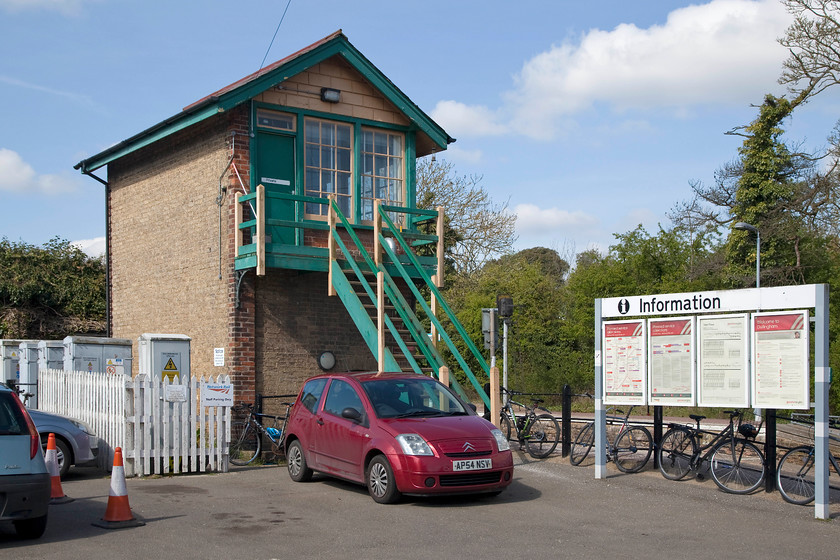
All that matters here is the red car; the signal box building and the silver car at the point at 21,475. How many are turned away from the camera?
1

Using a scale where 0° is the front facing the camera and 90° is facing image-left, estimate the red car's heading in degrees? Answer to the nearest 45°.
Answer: approximately 315°

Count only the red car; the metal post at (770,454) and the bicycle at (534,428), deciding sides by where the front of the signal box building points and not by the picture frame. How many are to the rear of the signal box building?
0

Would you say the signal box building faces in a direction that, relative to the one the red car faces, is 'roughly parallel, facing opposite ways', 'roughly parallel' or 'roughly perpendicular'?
roughly parallel

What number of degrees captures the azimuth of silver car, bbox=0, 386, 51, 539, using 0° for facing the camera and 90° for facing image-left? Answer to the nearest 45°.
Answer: approximately 180°

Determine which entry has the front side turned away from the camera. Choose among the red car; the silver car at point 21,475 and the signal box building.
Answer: the silver car

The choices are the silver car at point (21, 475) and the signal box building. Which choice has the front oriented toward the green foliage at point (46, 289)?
the silver car

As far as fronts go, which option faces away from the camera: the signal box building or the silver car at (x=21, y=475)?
the silver car

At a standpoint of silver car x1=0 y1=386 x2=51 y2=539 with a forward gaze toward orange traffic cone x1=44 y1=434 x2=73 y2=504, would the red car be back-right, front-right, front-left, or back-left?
front-right

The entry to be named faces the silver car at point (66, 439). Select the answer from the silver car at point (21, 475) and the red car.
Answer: the silver car at point (21, 475)

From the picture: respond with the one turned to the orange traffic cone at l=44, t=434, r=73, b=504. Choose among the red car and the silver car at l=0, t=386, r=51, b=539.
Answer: the silver car

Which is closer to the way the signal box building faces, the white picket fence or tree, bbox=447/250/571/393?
the white picket fence

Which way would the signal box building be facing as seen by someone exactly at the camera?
facing the viewer and to the right of the viewer
